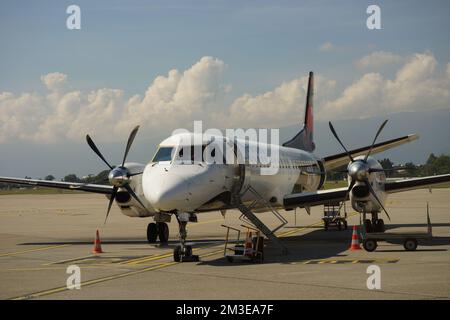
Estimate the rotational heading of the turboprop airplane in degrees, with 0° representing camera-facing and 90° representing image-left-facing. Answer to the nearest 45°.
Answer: approximately 45°
